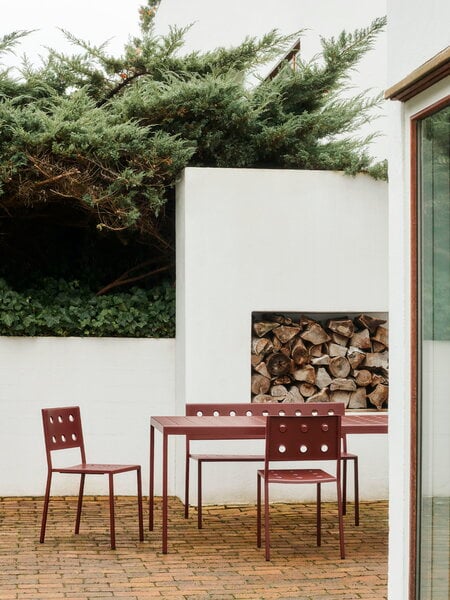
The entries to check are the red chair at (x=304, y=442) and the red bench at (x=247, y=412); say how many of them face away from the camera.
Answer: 1

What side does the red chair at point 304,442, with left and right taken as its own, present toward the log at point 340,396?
front

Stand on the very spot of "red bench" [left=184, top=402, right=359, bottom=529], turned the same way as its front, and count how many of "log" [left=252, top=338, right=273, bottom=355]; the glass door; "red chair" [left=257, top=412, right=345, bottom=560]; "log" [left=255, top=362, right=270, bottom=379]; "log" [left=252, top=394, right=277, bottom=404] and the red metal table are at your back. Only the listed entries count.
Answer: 3

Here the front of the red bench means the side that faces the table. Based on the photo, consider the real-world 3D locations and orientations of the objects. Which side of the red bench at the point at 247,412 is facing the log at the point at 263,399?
back

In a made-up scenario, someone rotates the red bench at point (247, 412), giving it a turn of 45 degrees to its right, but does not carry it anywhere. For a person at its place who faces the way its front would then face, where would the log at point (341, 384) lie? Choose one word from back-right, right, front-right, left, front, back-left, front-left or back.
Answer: back

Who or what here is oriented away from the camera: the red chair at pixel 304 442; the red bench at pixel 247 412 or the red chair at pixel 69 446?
the red chair at pixel 304 442

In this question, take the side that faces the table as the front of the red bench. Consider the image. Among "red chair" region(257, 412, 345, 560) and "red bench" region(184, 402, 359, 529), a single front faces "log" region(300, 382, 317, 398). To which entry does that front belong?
"red chair" region(257, 412, 345, 560)

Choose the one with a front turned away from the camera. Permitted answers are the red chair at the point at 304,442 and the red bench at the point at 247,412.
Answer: the red chair at the point at 304,442

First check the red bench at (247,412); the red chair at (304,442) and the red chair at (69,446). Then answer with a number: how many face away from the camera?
1

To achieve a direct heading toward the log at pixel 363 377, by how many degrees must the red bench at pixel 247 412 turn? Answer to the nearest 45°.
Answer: approximately 135° to its left

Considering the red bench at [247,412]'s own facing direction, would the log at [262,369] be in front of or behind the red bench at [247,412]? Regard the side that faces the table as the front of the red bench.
behind

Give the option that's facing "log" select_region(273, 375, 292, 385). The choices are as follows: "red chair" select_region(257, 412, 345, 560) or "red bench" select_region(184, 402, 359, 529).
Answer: "red chair" select_region(257, 412, 345, 560)

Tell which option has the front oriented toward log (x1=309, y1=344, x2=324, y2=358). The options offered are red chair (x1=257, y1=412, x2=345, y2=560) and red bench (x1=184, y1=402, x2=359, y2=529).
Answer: red chair (x1=257, y1=412, x2=345, y2=560)

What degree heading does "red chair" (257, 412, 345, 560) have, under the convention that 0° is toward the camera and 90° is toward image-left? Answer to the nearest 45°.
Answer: approximately 180°

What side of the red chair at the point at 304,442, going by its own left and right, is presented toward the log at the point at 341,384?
front

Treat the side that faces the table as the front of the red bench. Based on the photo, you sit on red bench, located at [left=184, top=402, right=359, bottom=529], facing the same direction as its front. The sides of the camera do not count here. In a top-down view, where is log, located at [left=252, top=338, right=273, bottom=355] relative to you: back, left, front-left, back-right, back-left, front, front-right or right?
back
